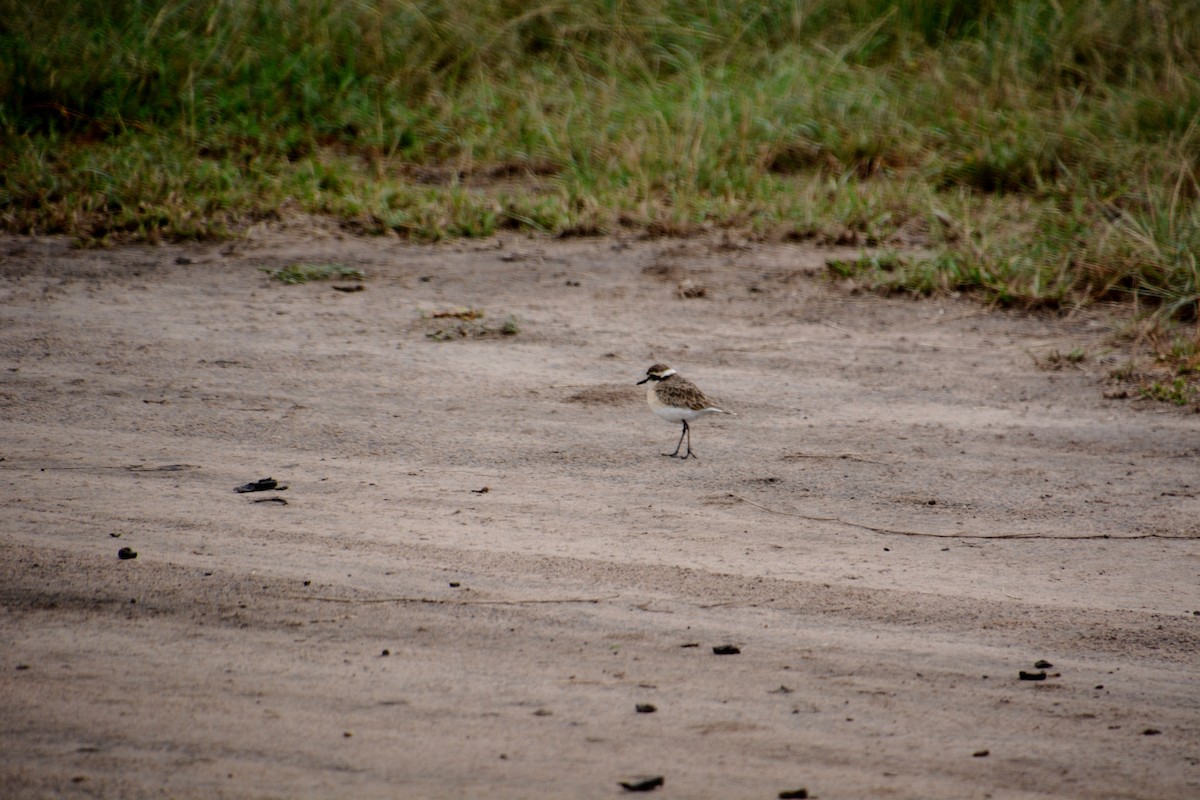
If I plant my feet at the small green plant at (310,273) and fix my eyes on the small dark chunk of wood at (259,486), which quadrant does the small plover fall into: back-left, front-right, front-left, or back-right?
front-left

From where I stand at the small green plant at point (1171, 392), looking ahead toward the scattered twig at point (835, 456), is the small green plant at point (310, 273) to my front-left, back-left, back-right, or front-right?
front-right

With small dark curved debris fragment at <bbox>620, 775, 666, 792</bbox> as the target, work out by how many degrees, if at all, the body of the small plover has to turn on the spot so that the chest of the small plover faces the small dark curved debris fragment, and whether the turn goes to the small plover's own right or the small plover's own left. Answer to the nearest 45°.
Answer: approximately 90° to the small plover's own left

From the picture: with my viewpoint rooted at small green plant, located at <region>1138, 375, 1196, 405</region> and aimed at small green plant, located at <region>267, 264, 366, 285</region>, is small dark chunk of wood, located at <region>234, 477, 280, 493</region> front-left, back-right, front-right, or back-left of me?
front-left

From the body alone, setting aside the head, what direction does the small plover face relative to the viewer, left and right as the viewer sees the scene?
facing to the left of the viewer

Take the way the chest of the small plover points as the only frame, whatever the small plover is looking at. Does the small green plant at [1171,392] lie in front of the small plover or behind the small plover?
behind

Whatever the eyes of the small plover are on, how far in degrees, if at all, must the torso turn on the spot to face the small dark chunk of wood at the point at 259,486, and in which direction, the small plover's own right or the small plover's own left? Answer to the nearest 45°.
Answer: approximately 45° to the small plover's own left

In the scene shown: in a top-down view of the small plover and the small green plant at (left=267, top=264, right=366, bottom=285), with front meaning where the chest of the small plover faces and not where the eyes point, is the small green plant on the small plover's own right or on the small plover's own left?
on the small plover's own right
